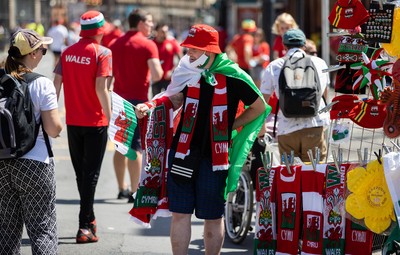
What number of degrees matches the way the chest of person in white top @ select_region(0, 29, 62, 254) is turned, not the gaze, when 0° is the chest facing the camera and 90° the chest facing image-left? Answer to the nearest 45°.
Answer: approximately 225°

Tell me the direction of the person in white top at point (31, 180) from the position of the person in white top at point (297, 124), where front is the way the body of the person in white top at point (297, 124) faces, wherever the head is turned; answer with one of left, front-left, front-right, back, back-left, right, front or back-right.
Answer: back-left

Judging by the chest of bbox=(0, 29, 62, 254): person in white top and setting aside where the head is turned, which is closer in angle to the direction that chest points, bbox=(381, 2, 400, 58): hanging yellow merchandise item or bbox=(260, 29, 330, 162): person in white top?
the person in white top

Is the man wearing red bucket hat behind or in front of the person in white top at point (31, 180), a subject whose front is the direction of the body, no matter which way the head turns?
in front

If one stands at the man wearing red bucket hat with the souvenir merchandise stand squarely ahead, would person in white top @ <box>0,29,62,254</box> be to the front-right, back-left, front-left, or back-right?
back-right

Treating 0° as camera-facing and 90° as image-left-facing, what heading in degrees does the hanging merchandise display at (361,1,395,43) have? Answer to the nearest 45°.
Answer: approximately 0°

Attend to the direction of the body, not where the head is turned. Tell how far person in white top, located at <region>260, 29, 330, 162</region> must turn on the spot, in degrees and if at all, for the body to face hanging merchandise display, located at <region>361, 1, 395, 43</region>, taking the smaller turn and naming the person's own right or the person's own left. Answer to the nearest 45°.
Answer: approximately 180°

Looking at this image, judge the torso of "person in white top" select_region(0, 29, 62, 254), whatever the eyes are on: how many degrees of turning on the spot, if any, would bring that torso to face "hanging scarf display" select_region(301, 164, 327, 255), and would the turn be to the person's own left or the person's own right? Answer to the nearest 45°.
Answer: approximately 45° to the person's own right

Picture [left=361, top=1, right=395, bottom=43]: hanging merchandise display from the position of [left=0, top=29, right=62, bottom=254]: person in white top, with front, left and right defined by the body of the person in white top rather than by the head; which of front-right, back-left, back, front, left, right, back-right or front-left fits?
front-right

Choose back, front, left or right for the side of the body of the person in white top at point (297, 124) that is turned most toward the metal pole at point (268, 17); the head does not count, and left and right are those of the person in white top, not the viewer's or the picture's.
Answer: front

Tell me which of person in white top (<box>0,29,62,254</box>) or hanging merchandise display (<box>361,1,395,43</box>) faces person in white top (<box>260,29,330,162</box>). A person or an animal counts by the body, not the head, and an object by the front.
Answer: person in white top (<box>0,29,62,254</box>)

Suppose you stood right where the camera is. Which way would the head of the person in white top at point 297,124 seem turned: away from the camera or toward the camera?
away from the camera

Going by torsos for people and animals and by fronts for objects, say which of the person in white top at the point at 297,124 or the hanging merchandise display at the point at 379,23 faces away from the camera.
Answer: the person in white top

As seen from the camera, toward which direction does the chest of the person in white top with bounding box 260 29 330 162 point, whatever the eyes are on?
away from the camera

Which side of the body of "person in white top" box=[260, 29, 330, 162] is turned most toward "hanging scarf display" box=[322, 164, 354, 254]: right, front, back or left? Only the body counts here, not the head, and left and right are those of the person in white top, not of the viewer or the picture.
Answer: back

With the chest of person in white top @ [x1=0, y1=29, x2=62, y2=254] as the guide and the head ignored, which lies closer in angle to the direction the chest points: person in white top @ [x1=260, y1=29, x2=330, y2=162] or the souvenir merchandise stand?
the person in white top
